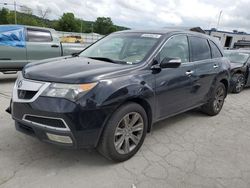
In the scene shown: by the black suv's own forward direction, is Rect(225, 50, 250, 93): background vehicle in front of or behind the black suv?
behind

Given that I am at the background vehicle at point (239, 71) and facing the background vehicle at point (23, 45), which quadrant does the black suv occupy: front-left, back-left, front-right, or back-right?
front-left

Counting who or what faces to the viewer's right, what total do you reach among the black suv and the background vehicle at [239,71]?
0

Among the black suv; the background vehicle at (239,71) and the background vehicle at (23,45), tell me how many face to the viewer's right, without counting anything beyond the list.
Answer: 0

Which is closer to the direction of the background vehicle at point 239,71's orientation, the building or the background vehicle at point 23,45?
the background vehicle

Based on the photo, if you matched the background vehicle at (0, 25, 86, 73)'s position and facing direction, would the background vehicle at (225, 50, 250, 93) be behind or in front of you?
behind

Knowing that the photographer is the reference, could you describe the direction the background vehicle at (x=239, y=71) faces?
facing the viewer and to the left of the viewer

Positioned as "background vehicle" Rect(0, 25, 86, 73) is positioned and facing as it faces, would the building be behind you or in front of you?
behind

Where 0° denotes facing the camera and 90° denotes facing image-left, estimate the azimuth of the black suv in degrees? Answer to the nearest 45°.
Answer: approximately 45°

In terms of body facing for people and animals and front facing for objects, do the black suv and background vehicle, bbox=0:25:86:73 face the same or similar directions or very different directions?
same or similar directions

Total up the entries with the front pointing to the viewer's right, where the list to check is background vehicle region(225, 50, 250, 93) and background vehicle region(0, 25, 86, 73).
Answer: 0

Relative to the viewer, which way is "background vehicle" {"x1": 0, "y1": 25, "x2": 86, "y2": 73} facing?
to the viewer's left

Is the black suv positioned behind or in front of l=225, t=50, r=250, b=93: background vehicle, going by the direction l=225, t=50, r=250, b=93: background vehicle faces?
in front

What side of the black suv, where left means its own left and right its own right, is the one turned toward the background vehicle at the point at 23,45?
right

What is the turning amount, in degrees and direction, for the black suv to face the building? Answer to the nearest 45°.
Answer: approximately 180°
